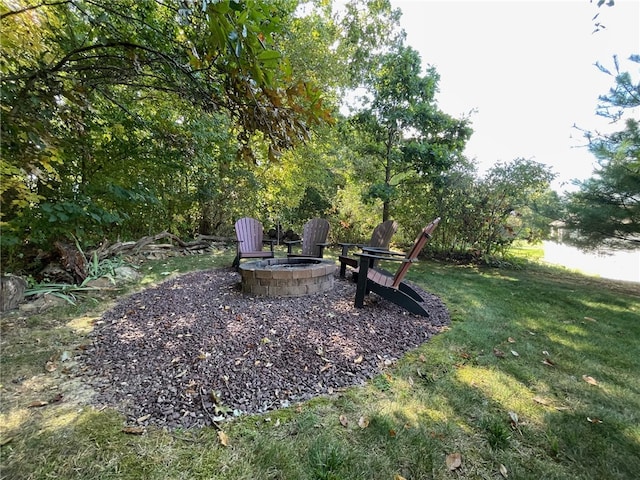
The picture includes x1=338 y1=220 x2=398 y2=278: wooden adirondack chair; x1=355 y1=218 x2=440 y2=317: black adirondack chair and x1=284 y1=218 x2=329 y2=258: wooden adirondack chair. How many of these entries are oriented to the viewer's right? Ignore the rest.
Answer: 0

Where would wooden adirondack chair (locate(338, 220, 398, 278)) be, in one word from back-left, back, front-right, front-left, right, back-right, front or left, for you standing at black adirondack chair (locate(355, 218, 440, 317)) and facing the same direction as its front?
right

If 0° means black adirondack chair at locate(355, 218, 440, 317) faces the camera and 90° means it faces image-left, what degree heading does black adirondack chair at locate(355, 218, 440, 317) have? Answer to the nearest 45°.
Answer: approximately 90°

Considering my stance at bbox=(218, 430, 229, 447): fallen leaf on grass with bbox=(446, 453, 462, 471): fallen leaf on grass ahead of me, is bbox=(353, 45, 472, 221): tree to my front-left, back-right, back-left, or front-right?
front-left

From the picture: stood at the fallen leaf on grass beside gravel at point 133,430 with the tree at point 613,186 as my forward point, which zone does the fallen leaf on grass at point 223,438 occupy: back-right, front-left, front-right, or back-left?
front-right

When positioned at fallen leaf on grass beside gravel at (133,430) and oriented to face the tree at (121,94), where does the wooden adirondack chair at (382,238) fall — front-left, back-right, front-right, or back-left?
front-right

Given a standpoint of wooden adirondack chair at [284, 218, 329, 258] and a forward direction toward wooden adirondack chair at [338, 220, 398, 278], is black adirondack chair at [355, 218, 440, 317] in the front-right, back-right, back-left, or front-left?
front-right

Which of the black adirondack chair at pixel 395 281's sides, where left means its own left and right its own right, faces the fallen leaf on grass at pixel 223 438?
left

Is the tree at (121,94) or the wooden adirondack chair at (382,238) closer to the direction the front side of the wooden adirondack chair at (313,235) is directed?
the tree

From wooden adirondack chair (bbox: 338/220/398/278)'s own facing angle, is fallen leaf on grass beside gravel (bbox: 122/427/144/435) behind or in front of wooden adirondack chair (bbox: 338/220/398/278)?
in front

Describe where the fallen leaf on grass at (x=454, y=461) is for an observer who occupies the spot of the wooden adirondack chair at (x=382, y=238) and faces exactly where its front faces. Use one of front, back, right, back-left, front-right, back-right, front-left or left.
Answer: front-left

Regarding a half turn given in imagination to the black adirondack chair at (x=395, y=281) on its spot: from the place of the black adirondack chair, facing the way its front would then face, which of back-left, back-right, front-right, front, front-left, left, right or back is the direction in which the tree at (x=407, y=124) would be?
left

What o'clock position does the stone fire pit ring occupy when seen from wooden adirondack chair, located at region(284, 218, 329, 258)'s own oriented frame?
The stone fire pit ring is roughly at 11 o'clock from the wooden adirondack chair.

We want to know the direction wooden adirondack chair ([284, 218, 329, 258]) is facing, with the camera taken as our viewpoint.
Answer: facing the viewer and to the left of the viewer
